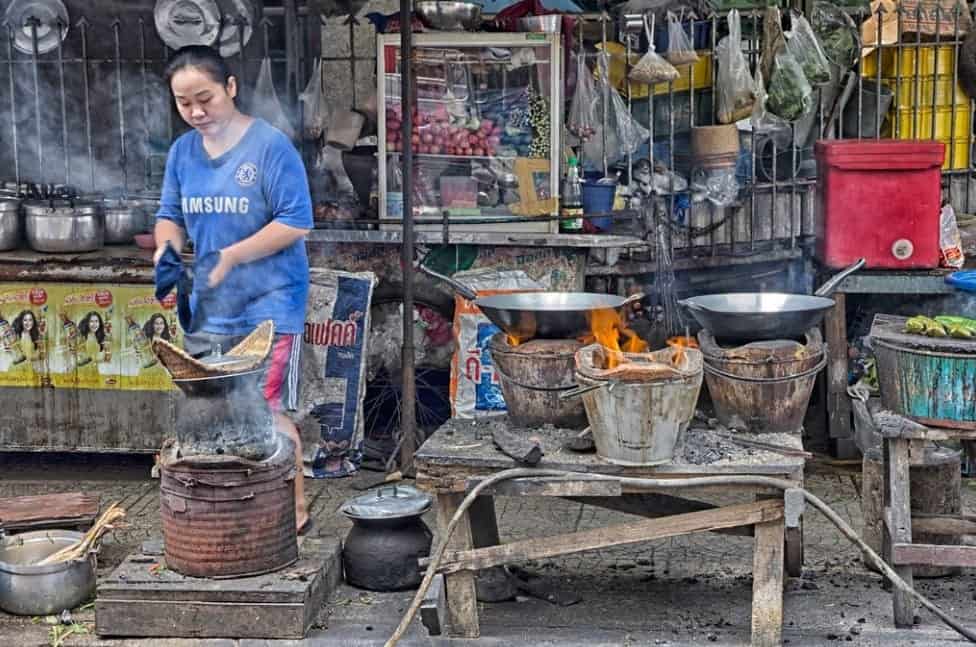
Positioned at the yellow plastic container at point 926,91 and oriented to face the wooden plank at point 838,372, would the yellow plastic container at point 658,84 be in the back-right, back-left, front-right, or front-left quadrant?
front-right

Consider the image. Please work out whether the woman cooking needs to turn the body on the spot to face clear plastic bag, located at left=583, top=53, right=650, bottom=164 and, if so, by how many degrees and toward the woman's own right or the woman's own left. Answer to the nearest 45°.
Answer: approximately 180°

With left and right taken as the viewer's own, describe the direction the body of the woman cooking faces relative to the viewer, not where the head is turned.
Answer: facing the viewer and to the left of the viewer

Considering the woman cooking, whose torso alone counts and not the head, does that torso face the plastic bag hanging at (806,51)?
no

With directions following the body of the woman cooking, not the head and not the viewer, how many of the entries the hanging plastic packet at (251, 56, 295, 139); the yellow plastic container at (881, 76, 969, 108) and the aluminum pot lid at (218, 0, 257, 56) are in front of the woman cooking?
0

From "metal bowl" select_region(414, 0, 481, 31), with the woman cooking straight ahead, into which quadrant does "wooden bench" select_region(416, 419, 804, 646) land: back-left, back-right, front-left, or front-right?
front-left

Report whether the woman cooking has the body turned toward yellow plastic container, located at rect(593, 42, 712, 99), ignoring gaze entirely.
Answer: no

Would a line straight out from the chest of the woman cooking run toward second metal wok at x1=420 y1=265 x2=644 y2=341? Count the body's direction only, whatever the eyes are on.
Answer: no

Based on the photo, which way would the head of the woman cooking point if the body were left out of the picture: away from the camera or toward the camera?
toward the camera

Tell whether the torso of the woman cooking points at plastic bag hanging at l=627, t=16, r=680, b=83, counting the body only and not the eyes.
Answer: no

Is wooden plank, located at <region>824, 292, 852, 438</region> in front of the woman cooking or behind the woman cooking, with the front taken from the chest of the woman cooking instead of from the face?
behind

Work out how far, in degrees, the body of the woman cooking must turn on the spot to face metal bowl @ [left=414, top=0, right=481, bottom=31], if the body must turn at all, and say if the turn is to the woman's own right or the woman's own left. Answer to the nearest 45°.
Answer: approximately 180°
